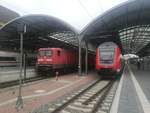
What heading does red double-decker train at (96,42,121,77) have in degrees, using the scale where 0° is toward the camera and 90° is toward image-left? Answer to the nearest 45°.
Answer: approximately 0°

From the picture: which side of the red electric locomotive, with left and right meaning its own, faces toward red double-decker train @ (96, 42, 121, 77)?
left

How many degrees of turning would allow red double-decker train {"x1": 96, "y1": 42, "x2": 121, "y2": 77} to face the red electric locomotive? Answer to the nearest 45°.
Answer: approximately 90° to its right

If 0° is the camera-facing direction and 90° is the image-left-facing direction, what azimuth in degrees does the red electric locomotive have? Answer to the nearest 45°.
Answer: approximately 45°

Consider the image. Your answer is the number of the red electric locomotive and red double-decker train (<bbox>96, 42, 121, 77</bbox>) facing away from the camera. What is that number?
0
